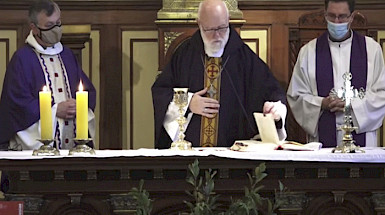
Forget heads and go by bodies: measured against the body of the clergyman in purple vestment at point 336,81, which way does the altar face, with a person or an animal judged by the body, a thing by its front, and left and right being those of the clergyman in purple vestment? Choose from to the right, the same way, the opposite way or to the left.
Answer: the same way

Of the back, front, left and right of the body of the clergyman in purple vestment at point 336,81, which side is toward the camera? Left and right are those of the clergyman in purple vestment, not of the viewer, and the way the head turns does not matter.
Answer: front

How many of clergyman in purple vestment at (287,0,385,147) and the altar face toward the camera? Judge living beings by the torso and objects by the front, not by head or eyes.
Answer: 2

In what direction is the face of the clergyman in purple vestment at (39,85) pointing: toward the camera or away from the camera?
toward the camera

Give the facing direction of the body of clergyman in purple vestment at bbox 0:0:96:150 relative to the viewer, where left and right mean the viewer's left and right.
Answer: facing the viewer and to the right of the viewer

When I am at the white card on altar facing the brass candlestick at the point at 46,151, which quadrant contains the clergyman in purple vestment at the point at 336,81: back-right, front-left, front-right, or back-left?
back-right

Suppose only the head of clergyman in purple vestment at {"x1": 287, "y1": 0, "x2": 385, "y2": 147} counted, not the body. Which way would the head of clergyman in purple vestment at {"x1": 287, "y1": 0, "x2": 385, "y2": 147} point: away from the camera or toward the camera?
toward the camera

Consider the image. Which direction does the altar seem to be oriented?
toward the camera

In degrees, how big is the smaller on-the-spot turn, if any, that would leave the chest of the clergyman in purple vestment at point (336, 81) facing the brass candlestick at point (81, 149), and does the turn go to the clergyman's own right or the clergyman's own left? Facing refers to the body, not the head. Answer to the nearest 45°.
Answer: approximately 45° to the clergyman's own right

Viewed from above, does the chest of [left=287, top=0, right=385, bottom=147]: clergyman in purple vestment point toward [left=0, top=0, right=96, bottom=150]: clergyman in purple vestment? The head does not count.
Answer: no

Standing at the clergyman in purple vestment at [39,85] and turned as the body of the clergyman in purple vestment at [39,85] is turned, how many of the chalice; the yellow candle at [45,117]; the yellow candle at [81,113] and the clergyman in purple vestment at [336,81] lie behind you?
0

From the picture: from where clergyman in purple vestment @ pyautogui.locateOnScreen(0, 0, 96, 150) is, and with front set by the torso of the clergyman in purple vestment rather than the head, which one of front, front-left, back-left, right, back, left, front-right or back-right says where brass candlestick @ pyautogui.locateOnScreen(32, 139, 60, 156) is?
front-right
